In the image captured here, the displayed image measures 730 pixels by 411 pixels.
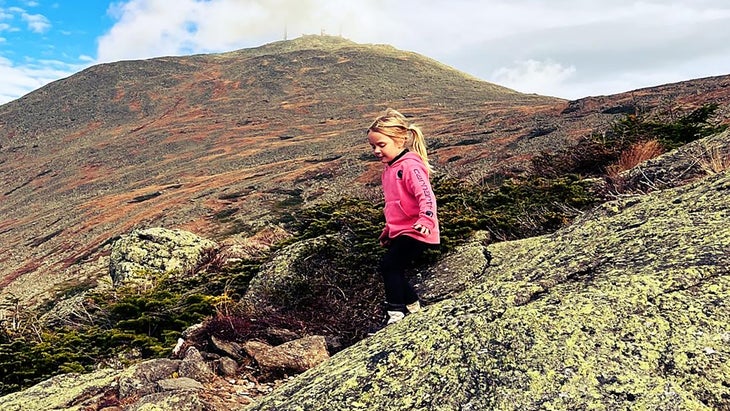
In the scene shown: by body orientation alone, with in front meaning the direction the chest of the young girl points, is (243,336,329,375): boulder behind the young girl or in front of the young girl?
in front

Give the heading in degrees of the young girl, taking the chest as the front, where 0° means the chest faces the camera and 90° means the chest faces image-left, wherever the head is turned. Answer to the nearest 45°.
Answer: approximately 45°

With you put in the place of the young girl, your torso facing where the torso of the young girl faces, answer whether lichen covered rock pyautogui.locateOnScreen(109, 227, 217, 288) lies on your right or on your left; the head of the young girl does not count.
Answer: on your right

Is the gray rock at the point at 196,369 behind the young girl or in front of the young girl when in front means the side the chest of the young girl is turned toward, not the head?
in front
